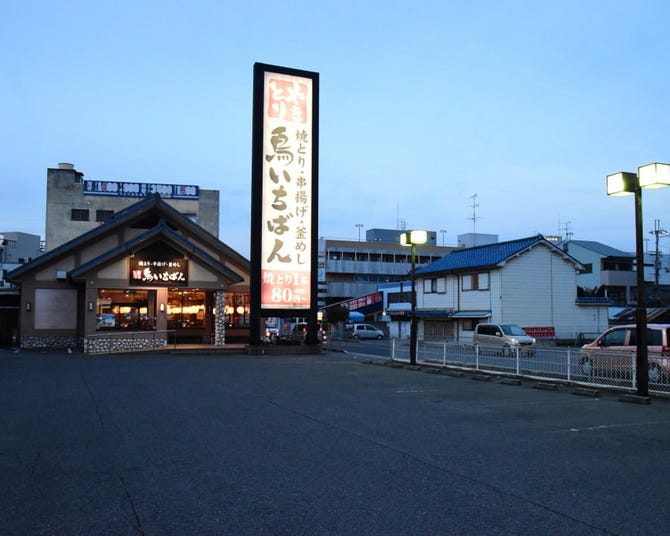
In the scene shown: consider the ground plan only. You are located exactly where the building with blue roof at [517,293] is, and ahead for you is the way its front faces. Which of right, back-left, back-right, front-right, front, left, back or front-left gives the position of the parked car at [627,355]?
front-left

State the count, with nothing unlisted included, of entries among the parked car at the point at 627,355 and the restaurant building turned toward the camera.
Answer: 1

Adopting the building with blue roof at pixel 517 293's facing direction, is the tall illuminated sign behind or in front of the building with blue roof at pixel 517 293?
in front

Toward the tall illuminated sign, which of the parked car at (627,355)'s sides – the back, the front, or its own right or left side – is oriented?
front

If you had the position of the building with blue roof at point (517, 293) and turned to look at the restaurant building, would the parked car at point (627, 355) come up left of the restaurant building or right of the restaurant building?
left

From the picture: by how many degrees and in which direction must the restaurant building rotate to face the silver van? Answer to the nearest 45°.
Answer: approximately 90° to its left

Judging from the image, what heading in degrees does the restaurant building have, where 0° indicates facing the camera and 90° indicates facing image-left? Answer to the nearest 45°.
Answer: approximately 0°

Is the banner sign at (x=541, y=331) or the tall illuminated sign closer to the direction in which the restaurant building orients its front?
the tall illuminated sign

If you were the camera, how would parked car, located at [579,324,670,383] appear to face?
facing away from the viewer and to the left of the viewer

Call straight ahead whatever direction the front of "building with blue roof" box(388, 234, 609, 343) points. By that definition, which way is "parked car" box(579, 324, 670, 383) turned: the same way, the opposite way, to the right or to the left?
to the right

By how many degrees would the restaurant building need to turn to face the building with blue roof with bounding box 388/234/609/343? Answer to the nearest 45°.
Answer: approximately 90° to its left
